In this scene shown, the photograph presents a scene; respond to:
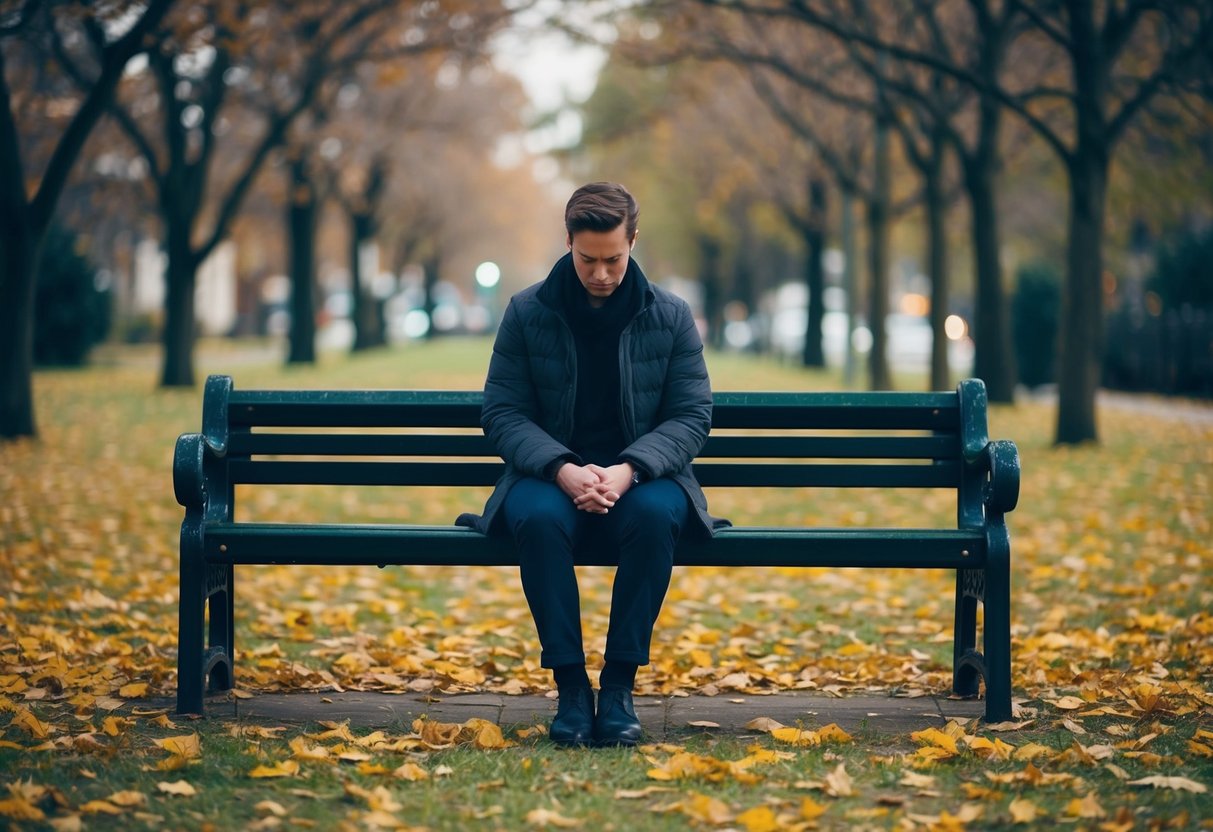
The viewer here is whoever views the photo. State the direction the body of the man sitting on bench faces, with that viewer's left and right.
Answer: facing the viewer

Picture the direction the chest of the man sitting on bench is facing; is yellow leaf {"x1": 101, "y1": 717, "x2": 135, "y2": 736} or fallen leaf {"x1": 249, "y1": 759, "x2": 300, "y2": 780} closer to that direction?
the fallen leaf

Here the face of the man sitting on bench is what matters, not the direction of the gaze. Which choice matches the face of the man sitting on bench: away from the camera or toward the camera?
toward the camera

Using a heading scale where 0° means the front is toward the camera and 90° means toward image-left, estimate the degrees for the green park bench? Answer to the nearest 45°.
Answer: approximately 0°

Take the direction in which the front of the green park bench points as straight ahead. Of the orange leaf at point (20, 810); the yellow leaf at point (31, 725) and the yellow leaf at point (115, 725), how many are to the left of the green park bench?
0

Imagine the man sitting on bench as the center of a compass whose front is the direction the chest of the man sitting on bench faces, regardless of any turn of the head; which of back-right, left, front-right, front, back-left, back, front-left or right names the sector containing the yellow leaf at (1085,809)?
front-left

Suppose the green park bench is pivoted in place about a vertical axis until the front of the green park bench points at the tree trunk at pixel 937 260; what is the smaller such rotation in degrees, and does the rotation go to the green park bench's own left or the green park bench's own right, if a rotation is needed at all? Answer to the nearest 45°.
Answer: approximately 180°

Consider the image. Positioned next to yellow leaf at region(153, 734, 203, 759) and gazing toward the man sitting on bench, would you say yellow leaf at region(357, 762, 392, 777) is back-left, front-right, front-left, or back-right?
front-right

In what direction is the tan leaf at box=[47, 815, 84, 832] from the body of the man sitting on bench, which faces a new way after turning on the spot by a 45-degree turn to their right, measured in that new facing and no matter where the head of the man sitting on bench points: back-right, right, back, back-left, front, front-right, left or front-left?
front

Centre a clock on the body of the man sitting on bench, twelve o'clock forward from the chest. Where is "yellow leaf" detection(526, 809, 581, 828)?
The yellow leaf is roughly at 12 o'clock from the man sitting on bench.

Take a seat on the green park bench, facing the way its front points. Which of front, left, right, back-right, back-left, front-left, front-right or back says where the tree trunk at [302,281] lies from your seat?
back

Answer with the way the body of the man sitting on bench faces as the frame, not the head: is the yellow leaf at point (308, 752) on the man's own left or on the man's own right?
on the man's own right

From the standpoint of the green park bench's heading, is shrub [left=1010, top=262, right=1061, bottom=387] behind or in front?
behind

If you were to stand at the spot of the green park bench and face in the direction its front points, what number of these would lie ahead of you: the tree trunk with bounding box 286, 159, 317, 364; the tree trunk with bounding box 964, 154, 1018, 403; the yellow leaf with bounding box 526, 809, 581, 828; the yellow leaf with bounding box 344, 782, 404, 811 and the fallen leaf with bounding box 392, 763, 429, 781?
3

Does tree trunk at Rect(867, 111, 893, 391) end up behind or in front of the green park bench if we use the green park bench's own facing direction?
behind

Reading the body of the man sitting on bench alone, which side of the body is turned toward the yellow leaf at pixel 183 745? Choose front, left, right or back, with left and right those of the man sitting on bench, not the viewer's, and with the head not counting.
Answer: right

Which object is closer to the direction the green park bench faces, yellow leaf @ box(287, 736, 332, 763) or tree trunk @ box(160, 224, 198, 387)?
the yellow leaf

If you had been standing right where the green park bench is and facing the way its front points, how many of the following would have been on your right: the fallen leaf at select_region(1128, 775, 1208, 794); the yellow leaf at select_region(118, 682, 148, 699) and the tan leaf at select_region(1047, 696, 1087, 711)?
1
